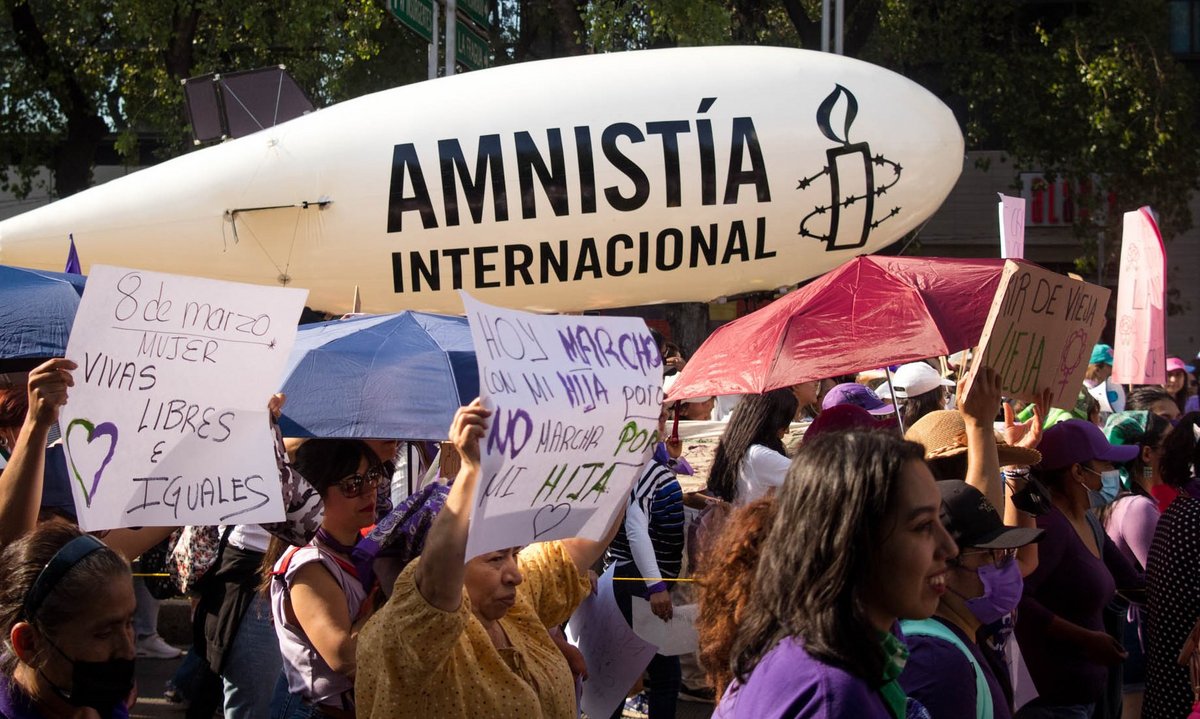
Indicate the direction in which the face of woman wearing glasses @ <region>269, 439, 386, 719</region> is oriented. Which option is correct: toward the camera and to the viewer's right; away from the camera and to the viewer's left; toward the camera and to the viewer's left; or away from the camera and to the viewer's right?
toward the camera and to the viewer's right

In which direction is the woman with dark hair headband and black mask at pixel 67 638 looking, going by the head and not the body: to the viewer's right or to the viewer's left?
to the viewer's right

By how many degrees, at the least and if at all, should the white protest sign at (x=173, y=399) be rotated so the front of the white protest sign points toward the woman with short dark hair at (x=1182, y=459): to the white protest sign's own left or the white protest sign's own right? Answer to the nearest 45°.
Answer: approximately 90° to the white protest sign's own left

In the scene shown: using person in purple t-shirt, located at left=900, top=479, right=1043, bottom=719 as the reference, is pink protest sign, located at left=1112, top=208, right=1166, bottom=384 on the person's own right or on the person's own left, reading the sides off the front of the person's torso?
on the person's own left

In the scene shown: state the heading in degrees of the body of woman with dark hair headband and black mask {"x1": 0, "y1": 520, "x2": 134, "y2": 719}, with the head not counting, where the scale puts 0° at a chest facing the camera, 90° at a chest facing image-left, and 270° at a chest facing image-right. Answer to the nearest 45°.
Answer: approximately 315°

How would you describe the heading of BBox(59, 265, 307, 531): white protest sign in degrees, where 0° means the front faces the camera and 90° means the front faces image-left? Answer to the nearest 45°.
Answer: approximately 0°

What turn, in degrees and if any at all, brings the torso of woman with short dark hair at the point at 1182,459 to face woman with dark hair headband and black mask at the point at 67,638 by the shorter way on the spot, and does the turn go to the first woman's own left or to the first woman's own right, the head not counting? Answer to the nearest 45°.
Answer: approximately 135° to the first woman's own right

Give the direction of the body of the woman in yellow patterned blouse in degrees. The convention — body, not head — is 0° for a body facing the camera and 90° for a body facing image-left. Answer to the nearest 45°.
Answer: approximately 315°

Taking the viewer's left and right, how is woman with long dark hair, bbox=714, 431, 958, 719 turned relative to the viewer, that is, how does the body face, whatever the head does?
facing to the right of the viewer

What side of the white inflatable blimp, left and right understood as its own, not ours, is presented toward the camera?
right
